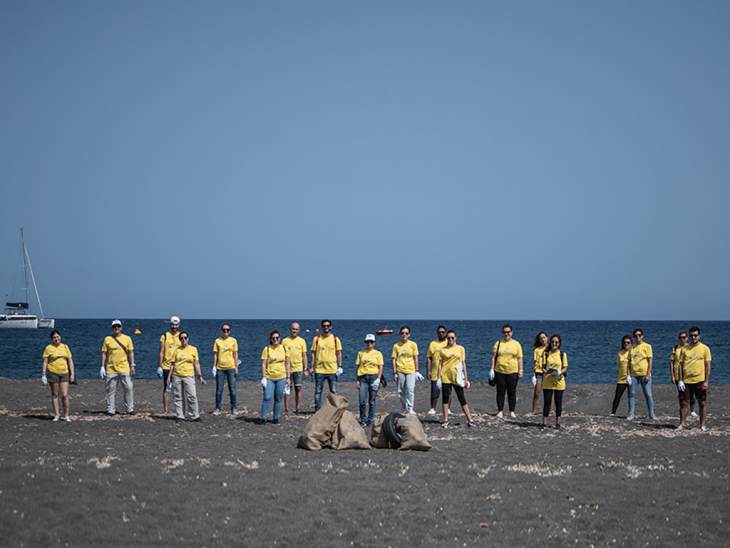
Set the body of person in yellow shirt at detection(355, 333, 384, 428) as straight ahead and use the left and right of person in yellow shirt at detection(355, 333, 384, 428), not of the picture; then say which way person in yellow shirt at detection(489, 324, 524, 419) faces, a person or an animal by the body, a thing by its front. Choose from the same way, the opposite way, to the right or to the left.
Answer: the same way

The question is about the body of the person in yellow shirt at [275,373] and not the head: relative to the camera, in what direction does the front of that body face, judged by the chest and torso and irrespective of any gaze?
toward the camera

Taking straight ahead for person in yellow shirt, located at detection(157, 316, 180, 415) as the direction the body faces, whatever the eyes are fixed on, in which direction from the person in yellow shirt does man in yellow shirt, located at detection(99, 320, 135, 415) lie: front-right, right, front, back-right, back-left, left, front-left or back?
right

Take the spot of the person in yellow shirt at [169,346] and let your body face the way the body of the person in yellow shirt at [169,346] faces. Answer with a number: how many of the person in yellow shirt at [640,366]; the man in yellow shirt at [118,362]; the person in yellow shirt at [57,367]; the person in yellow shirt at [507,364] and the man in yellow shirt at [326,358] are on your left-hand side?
3

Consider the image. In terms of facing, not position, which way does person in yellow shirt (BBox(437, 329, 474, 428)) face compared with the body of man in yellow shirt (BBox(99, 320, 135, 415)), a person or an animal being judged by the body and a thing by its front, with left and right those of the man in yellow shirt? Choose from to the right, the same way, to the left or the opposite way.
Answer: the same way

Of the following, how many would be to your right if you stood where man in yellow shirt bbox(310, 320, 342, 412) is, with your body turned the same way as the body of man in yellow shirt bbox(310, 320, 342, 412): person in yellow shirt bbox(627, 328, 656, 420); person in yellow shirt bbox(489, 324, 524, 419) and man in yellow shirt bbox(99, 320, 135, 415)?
1

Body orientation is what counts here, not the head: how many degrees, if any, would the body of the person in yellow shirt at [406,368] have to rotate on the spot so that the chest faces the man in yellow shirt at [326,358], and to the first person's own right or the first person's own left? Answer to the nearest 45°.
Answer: approximately 135° to the first person's own right

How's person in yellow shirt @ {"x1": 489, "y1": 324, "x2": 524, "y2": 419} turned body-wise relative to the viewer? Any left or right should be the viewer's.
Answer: facing the viewer

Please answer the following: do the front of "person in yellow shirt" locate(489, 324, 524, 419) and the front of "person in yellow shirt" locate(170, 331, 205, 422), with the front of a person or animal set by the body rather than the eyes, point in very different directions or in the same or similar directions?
same or similar directions

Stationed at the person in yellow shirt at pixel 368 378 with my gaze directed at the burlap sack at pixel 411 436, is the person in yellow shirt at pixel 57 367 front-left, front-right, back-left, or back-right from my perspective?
back-right

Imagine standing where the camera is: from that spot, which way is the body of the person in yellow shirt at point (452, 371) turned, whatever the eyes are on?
toward the camera

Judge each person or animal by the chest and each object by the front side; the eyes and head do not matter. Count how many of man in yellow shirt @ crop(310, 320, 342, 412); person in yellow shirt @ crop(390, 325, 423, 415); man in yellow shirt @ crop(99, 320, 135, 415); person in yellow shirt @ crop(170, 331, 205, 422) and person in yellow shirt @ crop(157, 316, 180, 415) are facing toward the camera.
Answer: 5

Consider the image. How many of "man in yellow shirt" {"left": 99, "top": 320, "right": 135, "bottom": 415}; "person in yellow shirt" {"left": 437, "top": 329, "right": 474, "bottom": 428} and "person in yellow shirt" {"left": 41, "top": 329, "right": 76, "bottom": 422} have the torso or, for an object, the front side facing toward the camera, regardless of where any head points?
3

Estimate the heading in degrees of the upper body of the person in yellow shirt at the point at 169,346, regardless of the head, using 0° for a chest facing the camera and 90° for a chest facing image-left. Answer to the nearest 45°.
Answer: approximately 0°

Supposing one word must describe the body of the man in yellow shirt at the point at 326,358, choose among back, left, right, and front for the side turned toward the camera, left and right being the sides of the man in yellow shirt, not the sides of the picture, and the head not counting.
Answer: front

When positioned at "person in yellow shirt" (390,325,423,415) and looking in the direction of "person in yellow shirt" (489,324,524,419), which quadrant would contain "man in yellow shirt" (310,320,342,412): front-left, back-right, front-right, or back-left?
back-left

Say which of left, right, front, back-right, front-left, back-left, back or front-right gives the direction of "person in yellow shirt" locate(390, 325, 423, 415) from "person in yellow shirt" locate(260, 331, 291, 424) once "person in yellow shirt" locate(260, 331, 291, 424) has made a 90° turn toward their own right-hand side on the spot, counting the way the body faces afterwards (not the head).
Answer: back

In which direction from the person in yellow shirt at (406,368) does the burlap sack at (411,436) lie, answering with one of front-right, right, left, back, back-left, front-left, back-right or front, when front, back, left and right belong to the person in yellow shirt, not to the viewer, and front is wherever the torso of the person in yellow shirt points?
front

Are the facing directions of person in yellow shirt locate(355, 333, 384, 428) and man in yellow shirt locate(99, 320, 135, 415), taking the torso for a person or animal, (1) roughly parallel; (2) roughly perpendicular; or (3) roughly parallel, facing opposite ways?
roughly parallel
